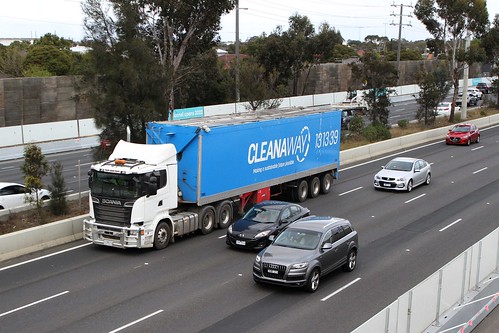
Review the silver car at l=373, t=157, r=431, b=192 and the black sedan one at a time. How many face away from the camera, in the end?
0

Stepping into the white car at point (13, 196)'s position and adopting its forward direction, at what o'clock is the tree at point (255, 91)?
The tree is roughly at 12 o'clock from the white car.

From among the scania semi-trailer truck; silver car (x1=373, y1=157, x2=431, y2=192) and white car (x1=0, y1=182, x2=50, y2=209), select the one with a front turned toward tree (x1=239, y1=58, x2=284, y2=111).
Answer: white car (x1=0, y1=182, x2=50, y2=209)

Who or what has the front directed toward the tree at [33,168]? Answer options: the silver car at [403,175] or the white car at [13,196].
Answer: the silver car at [403,175]

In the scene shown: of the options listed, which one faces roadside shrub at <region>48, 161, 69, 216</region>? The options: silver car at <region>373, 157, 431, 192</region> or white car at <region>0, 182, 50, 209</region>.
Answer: silver car at <region>373, 157, 431, 192</region>

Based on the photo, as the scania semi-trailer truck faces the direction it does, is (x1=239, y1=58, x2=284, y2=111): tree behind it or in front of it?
behind

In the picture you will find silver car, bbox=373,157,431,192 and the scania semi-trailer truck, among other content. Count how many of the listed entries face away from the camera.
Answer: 0

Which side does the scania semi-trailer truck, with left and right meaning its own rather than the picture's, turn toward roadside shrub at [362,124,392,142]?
back

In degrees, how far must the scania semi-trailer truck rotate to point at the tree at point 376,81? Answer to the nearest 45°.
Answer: approximately 180°

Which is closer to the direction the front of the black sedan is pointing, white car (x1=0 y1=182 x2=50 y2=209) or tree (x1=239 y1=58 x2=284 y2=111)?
the white car

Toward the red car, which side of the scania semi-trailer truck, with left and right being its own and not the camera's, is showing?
back

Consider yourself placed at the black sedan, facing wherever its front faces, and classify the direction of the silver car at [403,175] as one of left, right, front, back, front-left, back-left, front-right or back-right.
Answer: back

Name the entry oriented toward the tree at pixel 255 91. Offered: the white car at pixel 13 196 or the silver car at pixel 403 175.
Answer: the white car at pixel 13 196

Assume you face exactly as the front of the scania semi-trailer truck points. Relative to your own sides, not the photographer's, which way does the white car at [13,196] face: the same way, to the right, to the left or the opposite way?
the opposite way

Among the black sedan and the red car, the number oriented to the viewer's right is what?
0
